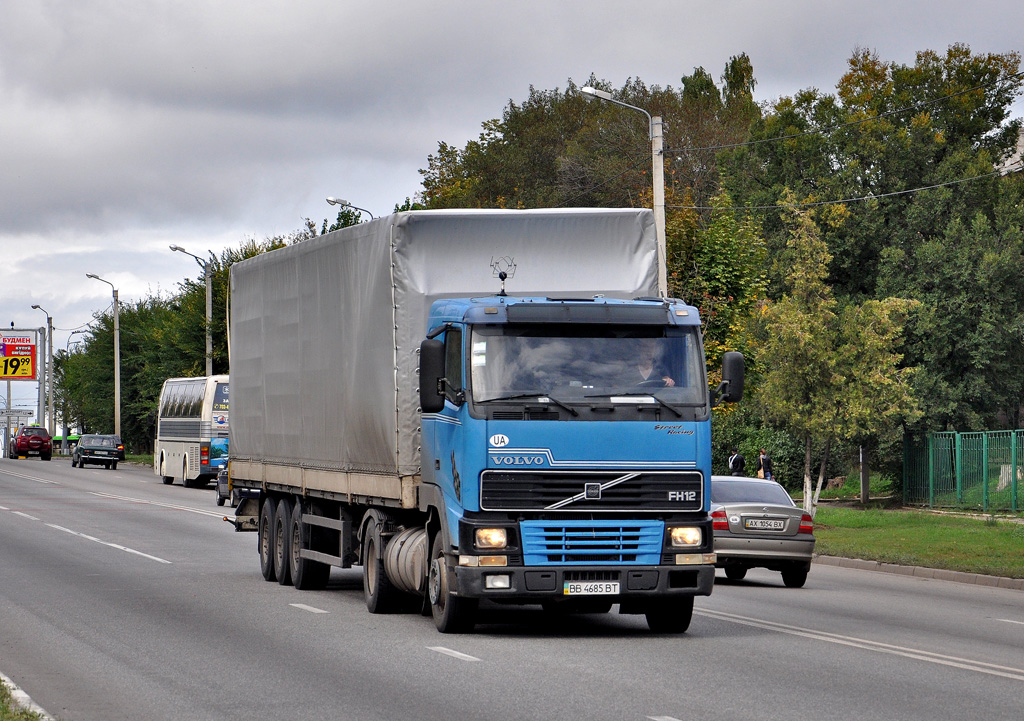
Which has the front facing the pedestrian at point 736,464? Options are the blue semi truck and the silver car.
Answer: the silver car

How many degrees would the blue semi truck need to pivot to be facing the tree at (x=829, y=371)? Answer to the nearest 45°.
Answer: approximately 180°

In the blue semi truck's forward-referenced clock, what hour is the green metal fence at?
The green metal fence is roughly at 7 o'clock from the blue semi truck.

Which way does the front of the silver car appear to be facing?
away from the camera

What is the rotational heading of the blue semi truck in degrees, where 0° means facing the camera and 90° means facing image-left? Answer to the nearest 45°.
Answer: approximately 0°

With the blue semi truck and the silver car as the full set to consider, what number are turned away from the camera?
1

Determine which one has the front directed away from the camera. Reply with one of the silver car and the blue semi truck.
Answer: the silver car

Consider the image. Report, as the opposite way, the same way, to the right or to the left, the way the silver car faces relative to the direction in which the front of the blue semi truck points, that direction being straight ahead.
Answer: the opposite way

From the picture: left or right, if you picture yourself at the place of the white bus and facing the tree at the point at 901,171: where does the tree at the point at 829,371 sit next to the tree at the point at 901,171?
right
